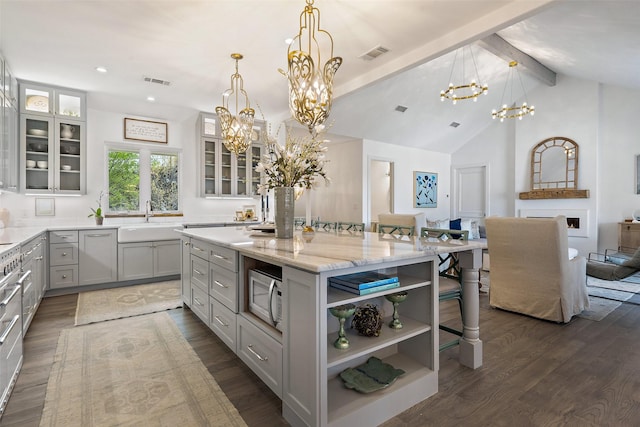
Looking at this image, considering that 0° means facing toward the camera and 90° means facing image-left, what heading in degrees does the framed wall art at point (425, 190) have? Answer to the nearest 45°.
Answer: approximately 315°

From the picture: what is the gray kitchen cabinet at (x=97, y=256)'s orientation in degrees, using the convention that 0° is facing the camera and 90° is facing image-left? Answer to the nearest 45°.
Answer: approximately 0°

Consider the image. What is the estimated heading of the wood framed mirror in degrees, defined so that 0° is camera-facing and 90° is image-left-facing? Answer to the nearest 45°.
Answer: approximately 0°

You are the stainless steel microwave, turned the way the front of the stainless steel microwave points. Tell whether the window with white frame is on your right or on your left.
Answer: on your right

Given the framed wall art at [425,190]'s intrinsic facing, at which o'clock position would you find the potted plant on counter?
The potted plant on counter is roughly at 3 o'clock from the framed wall art.

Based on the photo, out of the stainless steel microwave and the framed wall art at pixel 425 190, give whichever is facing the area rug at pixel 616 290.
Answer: the framed wall art

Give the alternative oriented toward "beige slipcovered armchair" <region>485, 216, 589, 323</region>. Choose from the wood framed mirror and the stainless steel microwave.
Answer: the wood framed mirror

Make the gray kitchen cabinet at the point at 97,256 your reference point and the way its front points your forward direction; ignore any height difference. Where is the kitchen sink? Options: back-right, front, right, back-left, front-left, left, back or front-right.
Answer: left

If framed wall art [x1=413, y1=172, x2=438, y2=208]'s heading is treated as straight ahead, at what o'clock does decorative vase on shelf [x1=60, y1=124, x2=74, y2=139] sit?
The decorative vase on shelf is roughly at 3 o'clock from the framed wall art.

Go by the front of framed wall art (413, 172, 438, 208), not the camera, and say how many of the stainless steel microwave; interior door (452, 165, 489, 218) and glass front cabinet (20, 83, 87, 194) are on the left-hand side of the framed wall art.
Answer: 1

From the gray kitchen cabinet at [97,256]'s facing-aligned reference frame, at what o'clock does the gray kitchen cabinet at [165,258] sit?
the gray kitchen cabinet at [165,258] is roughly at 9 o'clock from the gray kitchen cabinet at [97,256].

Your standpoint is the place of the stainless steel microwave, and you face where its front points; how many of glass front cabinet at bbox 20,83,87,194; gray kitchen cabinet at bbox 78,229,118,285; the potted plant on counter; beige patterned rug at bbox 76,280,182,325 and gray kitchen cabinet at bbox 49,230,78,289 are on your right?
5

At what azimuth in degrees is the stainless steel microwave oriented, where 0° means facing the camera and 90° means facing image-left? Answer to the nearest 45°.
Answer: approximately 45°
